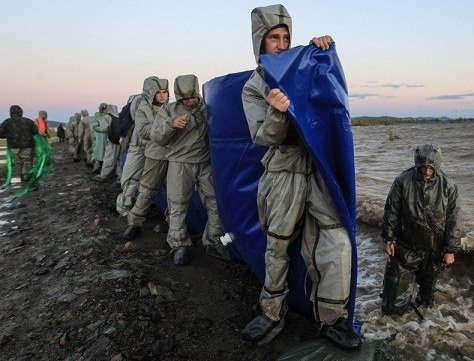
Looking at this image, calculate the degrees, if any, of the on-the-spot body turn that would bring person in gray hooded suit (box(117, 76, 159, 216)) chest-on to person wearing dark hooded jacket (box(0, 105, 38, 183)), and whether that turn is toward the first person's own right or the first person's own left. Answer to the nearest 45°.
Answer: approximately 135° to the first person's own left

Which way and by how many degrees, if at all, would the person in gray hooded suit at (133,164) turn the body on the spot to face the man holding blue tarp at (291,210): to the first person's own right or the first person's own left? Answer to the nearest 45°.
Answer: approximately 90° to the first person's own right

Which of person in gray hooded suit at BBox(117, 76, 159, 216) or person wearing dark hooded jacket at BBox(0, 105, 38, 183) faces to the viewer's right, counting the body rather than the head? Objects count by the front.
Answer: the person in gray hooded suit

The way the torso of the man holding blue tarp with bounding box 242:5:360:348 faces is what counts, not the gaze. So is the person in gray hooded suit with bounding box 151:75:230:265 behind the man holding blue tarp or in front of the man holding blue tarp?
behind

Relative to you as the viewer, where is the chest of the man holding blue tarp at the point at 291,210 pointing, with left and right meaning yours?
facing the viewer

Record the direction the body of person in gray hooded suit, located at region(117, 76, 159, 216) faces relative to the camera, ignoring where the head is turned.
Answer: to the viewer's right

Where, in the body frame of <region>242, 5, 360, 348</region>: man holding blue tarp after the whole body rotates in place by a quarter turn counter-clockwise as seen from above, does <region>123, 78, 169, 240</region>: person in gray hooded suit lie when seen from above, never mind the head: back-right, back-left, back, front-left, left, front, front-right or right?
back-left

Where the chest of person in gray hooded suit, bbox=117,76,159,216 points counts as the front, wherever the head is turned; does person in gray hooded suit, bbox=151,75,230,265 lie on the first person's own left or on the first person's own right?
on the first person's own right
